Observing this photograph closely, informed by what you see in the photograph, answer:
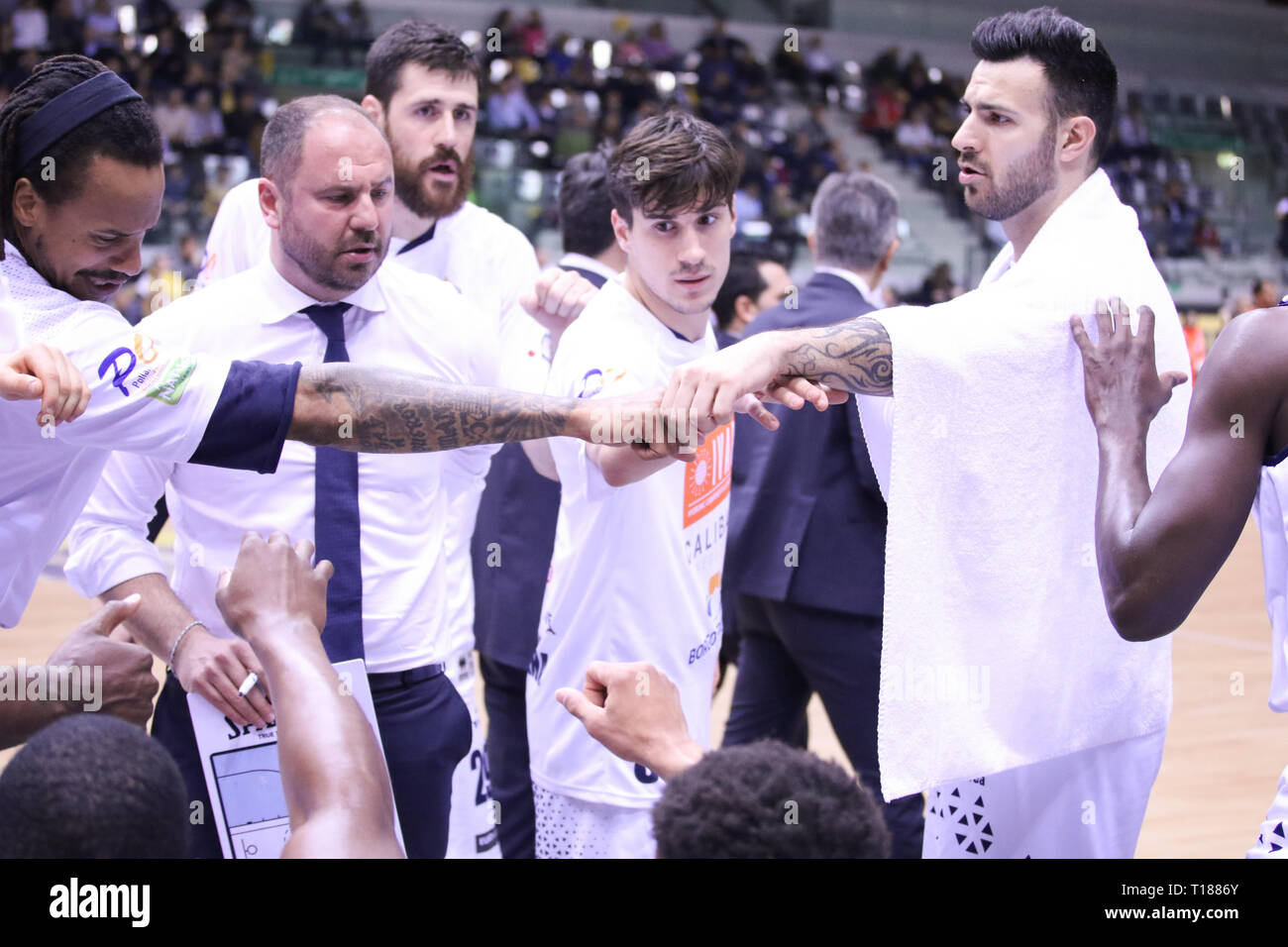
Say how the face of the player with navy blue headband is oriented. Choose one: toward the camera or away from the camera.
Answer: toward the camera

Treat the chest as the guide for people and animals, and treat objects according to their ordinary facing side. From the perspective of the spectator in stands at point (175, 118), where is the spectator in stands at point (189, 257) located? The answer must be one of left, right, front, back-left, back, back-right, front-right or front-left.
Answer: front

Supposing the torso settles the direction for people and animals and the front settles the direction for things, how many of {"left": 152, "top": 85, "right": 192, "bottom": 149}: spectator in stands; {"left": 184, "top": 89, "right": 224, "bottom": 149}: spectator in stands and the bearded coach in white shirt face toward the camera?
3

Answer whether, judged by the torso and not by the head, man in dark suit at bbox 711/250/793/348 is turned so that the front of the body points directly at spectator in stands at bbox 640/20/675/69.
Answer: no

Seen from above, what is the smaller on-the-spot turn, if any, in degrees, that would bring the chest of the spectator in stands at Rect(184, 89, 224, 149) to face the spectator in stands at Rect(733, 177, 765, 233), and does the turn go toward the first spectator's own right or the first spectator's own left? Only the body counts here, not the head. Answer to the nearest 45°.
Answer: approximately 90° to the first spectator's own left

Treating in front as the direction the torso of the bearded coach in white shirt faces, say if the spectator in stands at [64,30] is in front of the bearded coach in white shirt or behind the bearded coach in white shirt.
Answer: behind

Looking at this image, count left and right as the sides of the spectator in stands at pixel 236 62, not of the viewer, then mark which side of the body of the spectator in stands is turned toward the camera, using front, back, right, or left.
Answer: front

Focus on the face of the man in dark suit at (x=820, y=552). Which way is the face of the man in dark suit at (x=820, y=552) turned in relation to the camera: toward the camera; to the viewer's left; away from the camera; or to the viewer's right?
away from the camera

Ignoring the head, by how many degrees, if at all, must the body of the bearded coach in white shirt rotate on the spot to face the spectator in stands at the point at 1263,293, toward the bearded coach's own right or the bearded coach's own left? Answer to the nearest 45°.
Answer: approximately 135° to the bearded coach's own left

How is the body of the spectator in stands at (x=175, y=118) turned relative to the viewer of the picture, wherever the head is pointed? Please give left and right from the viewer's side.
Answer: facing the viewer

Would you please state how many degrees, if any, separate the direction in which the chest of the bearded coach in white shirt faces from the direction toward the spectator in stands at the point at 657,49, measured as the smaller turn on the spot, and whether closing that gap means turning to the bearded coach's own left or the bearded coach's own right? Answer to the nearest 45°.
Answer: approximately 180°

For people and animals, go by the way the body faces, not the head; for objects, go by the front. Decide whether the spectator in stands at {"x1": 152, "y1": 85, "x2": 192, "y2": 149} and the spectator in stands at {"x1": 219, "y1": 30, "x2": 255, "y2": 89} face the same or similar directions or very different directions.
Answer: same or similar directions
